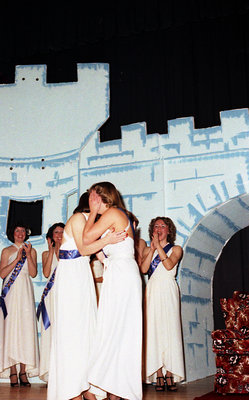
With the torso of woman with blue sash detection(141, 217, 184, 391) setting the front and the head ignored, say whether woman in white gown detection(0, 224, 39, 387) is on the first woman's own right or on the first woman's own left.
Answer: on the first woman's own right

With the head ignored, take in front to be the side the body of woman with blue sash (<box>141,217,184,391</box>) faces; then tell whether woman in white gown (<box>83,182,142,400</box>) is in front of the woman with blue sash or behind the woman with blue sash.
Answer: in front

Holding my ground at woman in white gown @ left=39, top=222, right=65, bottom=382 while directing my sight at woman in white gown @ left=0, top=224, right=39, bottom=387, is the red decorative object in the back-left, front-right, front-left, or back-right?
back-left

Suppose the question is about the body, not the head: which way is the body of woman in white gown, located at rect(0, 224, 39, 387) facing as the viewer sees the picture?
toward the camera

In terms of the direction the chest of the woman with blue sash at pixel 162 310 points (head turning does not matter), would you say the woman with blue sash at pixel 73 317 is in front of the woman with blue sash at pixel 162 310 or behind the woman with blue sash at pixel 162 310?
in front

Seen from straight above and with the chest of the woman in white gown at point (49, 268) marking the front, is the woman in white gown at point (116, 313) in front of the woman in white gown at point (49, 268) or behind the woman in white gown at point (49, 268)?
in front

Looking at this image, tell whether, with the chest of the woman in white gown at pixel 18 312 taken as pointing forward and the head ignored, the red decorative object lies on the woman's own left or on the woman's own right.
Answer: on the woman's own left

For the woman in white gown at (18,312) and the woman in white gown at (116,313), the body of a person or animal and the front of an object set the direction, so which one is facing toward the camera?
the woman in white gown at (18,312)

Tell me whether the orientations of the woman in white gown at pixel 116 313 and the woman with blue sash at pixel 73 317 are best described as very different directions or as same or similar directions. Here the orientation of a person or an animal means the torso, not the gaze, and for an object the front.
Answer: very different directions

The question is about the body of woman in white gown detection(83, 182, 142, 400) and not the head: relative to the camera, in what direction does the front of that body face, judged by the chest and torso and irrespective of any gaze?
to the viewer's left

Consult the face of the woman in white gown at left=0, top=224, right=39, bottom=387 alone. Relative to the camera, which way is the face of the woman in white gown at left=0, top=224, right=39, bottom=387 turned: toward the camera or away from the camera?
toward the camera

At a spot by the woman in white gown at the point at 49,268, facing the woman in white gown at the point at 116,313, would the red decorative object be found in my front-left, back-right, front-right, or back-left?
front-left
